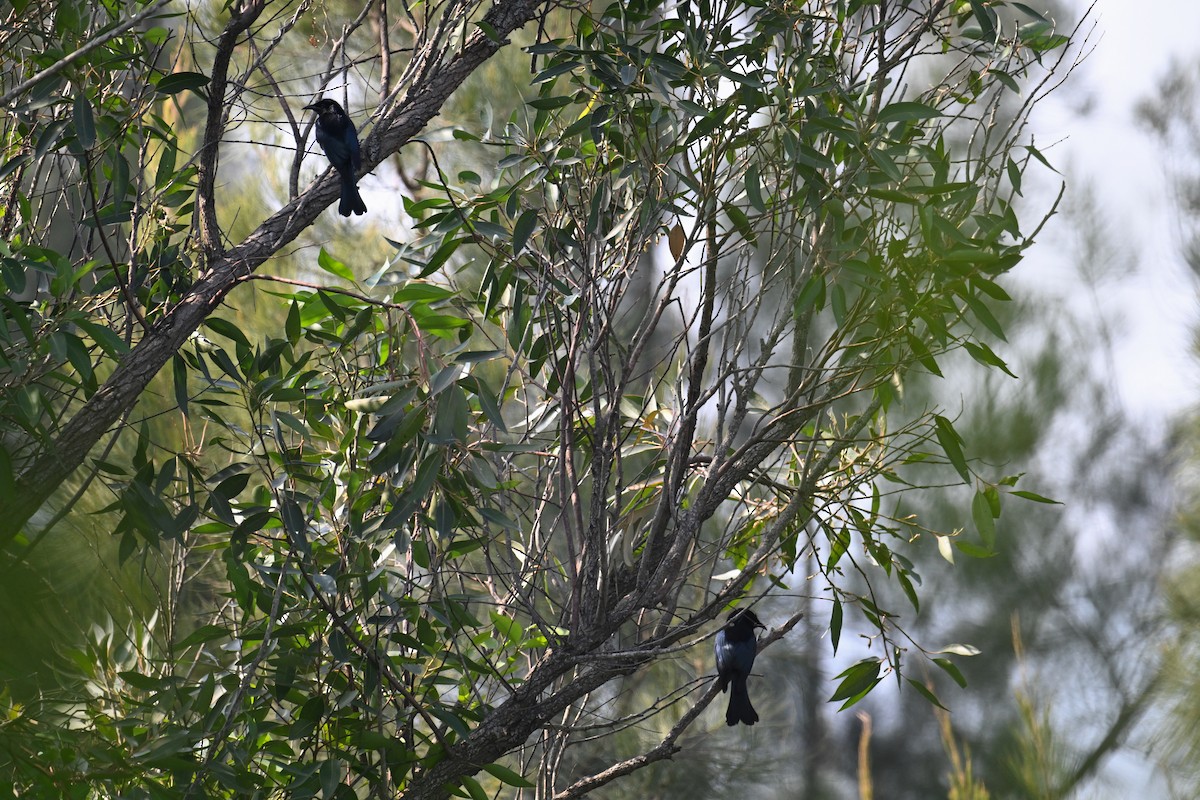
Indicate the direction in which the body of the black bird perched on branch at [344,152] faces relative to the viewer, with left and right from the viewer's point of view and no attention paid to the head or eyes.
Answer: facing away from the viewer and to the left of the viewer

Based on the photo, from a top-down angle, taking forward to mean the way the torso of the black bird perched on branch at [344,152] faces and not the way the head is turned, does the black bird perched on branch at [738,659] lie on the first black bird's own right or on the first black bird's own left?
on the first black bird's own right

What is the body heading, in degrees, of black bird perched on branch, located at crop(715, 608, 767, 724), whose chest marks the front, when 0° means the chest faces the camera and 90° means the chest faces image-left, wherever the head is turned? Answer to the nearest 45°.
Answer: approximately 225°
